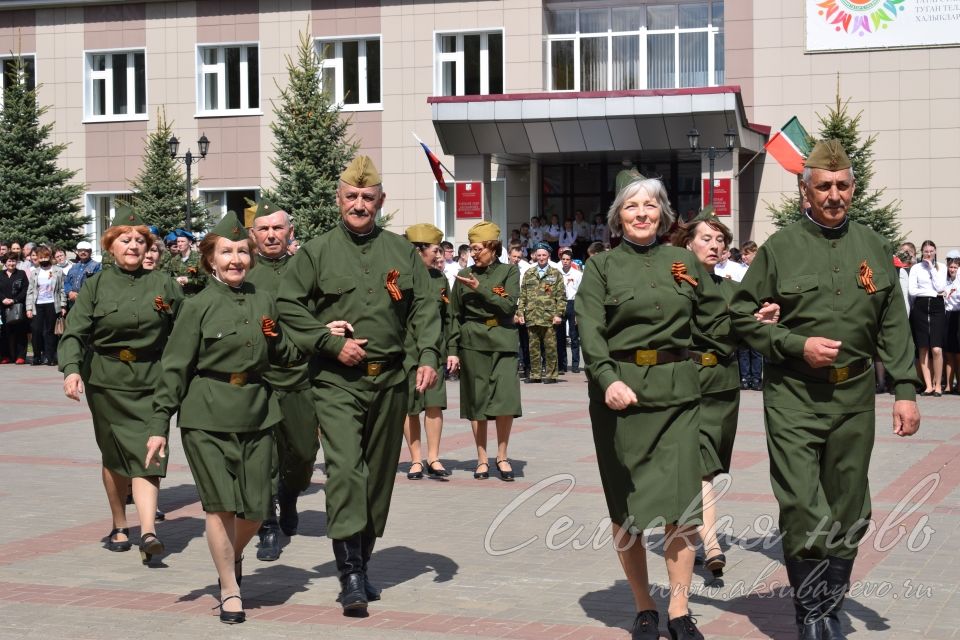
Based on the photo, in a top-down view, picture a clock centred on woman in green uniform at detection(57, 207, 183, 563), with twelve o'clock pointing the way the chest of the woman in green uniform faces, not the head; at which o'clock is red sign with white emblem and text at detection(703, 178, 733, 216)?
The red sign with white emblem and text is roughly at 7 o'clock from the woman in green uniform.

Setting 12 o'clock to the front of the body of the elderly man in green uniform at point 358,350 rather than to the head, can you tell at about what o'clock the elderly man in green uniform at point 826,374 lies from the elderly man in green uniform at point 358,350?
the elderly man in green uniform at point 826,374 is roughly at 10 o'clock from the elderly man in green uniform at point 358,350.

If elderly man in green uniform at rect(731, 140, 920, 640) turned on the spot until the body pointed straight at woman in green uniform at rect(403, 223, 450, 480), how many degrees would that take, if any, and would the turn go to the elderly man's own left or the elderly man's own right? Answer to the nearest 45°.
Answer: approximately 135° to the elderly man's own right

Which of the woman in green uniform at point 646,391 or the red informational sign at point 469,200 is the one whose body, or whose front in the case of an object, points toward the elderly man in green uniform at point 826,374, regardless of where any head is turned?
the red informational sign

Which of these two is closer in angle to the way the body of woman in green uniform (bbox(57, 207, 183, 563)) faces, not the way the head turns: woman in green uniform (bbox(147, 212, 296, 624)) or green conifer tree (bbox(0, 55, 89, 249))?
the woman in green uniform

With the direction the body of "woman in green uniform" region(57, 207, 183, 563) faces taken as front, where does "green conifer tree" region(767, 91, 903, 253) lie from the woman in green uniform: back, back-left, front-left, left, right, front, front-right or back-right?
back-left

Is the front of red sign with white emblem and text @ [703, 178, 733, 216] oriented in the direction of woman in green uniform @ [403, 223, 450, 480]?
yes

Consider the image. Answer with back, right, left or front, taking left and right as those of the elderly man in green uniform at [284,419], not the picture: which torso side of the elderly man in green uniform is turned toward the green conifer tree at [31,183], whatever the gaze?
back

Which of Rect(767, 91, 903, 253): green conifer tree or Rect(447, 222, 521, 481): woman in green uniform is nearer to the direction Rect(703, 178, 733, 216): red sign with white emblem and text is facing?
the woman in green uniform

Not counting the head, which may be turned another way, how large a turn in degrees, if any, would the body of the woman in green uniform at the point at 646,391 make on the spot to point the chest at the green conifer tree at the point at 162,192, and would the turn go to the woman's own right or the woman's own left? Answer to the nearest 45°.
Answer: approximately 135° to the woman's own right

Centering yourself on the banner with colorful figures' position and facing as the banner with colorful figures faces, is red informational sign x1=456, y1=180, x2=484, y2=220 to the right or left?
on its right

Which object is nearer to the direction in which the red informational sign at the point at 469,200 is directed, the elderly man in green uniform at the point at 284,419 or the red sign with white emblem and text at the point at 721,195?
the elderly man in green uniform

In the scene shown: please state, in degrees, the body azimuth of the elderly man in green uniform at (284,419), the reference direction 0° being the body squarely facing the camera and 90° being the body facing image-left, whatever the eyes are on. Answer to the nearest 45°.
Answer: approximately 0°
